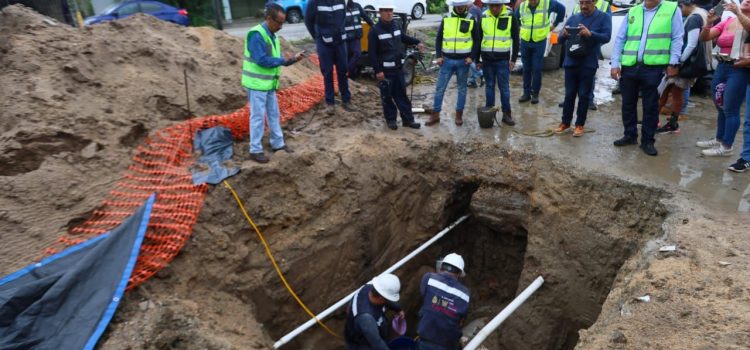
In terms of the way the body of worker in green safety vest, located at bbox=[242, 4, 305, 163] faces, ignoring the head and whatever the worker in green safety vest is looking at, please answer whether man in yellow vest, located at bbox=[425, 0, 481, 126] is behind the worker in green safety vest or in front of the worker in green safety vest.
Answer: in front

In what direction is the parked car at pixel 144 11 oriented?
to the viewer's left

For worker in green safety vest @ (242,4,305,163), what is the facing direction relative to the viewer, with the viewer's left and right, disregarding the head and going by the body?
facing to the right of the viewer

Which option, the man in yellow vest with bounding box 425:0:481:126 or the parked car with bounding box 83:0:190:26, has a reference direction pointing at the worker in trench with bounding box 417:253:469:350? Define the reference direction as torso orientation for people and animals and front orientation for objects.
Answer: the man in yellow vest

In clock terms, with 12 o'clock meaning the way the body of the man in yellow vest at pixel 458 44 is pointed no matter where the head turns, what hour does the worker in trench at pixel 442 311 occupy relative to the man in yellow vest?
The worker in trench is roughly at 12 o'clock from the man in yellow vest.

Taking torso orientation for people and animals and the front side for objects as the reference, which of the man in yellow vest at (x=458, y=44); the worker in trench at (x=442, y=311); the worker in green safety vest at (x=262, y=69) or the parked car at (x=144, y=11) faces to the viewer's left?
the parked car

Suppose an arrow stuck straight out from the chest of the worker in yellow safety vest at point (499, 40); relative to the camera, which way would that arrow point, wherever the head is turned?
toward the camera

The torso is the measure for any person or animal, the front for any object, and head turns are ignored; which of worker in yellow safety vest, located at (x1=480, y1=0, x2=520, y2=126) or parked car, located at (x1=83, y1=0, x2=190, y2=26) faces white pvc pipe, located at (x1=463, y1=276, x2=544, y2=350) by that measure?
the worker in yellow safety vest

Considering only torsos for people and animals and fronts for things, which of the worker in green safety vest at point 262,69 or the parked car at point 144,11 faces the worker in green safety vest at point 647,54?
the worker in green safety vest at point 262,69

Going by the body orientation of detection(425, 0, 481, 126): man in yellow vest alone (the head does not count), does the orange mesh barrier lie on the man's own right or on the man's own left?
on the man's own right

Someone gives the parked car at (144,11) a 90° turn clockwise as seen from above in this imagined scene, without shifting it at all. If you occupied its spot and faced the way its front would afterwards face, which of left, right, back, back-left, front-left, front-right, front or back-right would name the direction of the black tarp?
back

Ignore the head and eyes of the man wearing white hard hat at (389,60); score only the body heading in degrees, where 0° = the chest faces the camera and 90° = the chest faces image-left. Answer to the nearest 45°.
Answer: approximately 315°
